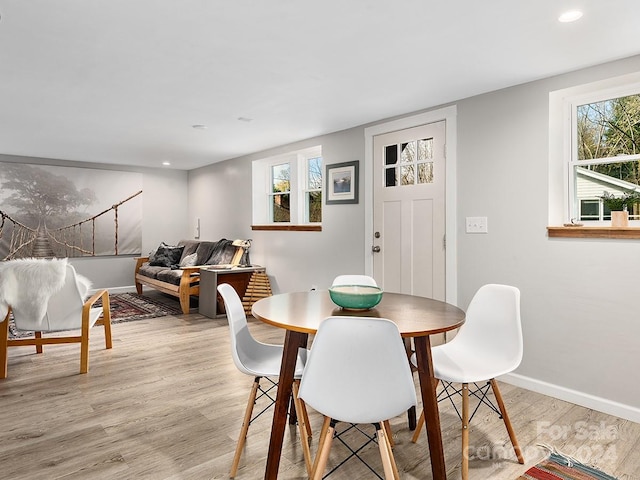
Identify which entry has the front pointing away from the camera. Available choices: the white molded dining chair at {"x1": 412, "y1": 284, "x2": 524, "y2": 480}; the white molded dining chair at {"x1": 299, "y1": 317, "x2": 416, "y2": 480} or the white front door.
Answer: the white molded dining chair at {"x1": 299, "y1": 317, "x2": 416, "y2": 480}

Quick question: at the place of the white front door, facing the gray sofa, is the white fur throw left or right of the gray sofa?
left

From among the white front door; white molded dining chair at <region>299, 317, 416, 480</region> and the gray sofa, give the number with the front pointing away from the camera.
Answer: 1

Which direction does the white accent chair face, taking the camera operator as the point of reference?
facing away from the viewer and to the right of the viewer

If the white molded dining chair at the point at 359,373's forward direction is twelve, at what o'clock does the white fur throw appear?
The white fur throw is roughly at 10 o'clock from the white molded dining chair.

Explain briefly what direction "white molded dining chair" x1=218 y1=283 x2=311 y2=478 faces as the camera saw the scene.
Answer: facing to the right of the viewer

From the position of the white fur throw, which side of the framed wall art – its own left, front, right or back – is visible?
front

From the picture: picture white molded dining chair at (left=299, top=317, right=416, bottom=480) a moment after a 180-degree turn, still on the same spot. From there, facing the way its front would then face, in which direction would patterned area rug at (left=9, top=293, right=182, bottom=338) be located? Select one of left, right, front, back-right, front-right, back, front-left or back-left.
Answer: back-right

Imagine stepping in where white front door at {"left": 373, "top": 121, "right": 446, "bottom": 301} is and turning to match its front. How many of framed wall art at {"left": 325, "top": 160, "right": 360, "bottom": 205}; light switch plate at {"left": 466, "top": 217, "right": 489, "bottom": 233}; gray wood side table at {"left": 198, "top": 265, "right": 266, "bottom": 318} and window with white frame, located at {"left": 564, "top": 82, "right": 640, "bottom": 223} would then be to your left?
2

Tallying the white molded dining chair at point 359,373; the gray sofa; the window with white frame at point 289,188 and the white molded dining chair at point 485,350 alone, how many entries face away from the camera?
1

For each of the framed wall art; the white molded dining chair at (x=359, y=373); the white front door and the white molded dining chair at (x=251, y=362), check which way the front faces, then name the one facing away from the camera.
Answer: the white molded dining chair at (x=359, y=373)

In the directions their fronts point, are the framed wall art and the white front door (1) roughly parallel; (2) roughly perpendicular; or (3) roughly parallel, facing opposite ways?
roughly parallel

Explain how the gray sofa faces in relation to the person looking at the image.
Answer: facing the viewer and to the left of the viewer

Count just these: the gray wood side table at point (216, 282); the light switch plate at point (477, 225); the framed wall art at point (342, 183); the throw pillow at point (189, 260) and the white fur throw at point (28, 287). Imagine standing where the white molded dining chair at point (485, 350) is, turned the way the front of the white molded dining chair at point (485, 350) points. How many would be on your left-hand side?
0

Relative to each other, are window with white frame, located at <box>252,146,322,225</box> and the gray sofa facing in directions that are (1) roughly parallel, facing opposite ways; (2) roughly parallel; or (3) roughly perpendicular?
roughly parallel

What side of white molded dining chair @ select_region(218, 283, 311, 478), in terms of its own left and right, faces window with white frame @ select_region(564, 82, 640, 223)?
front

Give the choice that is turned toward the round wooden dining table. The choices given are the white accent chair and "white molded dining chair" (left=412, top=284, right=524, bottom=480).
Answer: the white molded dining chair

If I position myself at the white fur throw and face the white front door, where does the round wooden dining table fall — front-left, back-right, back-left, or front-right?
front-right

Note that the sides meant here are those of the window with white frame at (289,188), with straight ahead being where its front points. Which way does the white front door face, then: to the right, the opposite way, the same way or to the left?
the same way

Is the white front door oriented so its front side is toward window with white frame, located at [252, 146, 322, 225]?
no
